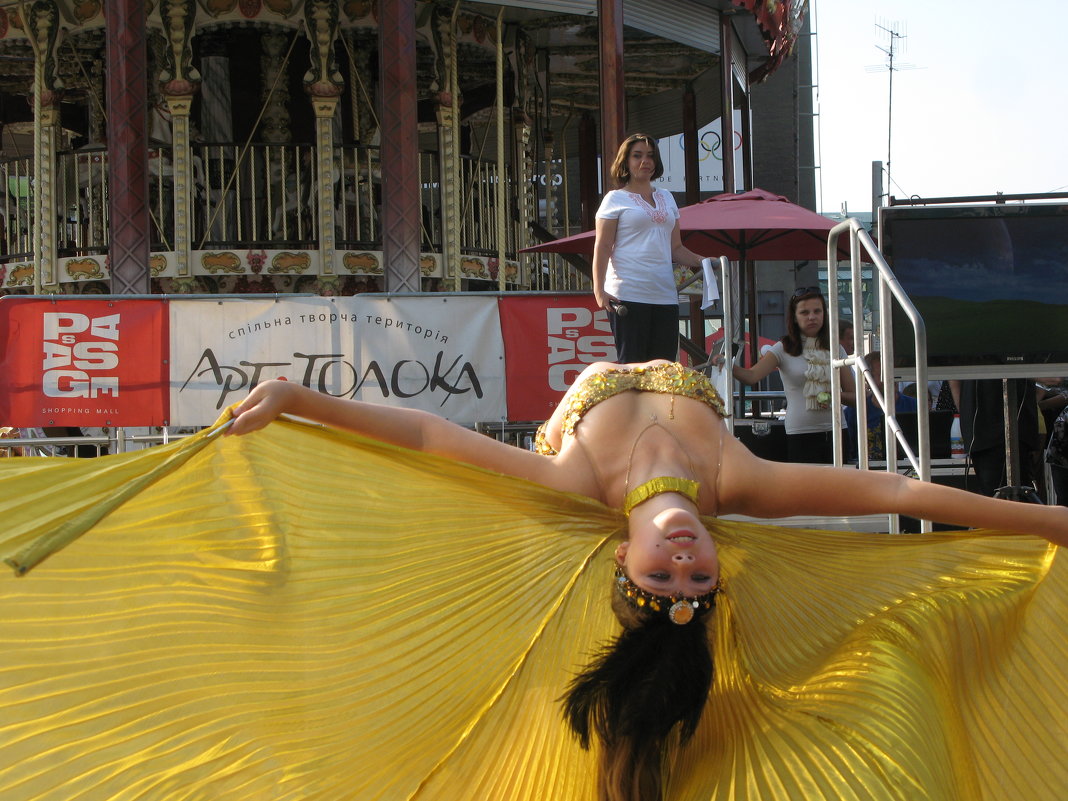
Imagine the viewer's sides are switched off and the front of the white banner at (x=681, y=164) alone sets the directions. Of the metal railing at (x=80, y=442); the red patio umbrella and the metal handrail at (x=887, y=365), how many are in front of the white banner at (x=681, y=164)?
3

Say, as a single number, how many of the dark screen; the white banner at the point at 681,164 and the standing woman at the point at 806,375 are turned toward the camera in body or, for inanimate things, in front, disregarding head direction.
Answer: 3

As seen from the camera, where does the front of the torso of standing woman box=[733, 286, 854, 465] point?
toward the camera

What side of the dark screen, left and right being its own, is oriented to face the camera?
front

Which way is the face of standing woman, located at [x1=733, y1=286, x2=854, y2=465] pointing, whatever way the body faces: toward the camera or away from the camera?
toward the camera

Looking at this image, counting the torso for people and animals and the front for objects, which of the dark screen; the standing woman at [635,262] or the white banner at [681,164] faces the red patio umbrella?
the white banner

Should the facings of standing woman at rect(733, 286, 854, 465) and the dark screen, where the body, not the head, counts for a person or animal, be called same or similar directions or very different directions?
same or similar directions

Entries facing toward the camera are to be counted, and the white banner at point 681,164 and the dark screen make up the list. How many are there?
2

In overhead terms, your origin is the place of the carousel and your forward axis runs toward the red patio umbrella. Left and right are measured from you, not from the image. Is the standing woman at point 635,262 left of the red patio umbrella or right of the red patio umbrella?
right

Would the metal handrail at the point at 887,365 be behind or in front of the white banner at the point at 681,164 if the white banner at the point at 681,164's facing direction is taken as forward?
in front

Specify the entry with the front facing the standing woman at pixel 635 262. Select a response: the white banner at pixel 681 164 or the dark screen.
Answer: the white banner

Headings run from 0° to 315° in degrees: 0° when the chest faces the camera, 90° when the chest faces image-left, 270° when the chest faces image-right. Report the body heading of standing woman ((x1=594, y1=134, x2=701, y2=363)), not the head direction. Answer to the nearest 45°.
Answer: approximately 315°

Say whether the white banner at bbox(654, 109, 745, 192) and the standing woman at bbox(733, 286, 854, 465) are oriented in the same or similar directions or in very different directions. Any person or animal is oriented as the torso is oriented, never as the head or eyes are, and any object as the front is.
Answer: same or similar directions
